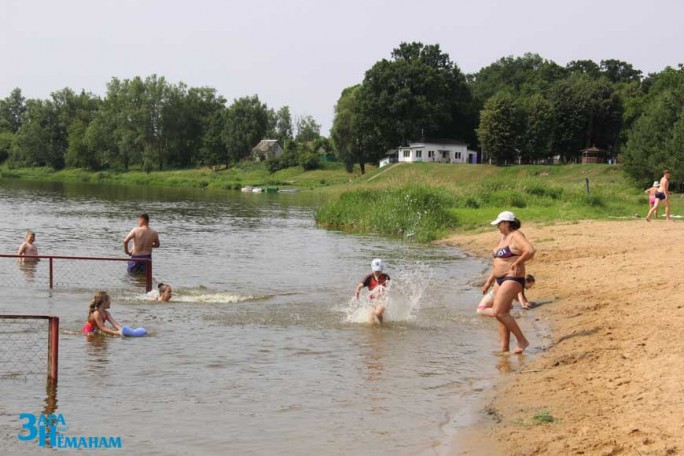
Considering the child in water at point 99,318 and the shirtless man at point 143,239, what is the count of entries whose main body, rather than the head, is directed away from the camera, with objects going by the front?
1

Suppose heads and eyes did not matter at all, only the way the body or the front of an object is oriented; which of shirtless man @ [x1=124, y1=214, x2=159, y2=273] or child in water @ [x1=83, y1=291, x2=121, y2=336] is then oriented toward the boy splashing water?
the child in water

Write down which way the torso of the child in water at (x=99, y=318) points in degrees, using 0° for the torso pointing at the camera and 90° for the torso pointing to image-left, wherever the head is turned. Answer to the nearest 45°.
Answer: approximately 270°

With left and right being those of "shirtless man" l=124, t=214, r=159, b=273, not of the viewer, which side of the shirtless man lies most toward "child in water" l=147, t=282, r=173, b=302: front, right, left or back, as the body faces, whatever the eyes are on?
back

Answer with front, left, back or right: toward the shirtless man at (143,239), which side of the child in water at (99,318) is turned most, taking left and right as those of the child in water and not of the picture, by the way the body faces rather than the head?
left

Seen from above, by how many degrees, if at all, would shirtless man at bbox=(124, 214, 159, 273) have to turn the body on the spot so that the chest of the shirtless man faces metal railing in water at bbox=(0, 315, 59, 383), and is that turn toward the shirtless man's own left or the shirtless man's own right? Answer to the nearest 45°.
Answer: approximately 180°

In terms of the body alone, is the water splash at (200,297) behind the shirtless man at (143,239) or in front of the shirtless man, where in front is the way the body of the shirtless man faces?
behind

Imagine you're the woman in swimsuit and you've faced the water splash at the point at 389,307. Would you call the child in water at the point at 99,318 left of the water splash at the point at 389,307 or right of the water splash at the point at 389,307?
left

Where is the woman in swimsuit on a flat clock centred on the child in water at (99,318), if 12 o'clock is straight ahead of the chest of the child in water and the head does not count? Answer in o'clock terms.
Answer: The woman in swimsuit is roughly at 1 o'clock from the child in water.

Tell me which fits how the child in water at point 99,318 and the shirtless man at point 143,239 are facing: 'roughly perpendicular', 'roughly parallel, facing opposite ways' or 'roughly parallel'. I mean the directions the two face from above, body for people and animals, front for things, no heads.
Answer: roughly perpendicular

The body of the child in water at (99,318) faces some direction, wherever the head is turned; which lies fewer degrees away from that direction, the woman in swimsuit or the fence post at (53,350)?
the woman in swimsuit

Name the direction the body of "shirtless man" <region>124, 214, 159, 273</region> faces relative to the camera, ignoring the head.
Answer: away from the camera
